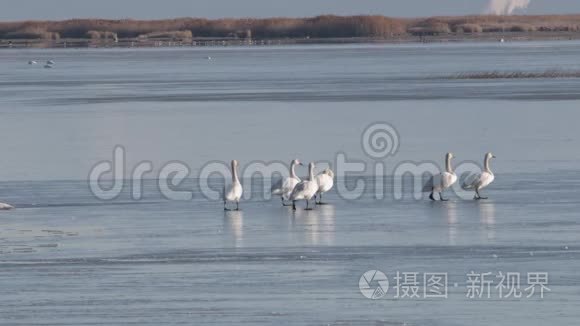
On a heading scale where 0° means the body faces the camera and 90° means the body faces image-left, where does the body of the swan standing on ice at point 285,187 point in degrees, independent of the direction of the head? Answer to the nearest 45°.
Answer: approximately 270°

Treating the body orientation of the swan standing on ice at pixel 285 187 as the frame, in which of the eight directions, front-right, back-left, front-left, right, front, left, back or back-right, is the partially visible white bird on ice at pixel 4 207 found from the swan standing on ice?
back

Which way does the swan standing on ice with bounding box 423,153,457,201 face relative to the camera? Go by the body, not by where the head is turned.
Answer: to the viewer's right

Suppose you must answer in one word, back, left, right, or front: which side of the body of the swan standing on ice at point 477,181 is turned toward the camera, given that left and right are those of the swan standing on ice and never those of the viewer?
right

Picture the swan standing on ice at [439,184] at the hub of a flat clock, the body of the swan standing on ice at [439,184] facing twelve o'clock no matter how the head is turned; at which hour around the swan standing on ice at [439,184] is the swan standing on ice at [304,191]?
the swan standing on ice at [304,191] is roughly at 5 o'clock from the swan standing on ice at [439,184].

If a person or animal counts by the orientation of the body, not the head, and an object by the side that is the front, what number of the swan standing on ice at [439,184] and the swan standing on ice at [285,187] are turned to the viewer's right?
2

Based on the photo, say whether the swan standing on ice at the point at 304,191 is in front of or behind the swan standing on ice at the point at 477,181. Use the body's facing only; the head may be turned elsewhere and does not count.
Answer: behind

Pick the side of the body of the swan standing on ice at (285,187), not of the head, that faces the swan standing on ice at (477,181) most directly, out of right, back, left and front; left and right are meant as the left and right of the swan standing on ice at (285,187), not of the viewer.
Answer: front

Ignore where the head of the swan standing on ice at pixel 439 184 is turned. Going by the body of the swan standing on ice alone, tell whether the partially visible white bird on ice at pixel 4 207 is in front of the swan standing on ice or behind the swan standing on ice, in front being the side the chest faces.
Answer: behind

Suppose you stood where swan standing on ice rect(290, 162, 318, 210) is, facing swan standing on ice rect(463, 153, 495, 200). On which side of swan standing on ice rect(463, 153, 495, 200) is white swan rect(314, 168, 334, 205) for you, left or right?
left

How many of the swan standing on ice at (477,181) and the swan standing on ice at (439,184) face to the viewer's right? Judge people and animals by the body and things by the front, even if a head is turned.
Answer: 2

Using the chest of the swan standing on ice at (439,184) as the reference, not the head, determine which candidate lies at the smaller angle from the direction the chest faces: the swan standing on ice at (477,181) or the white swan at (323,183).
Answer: the swan standing on ice
